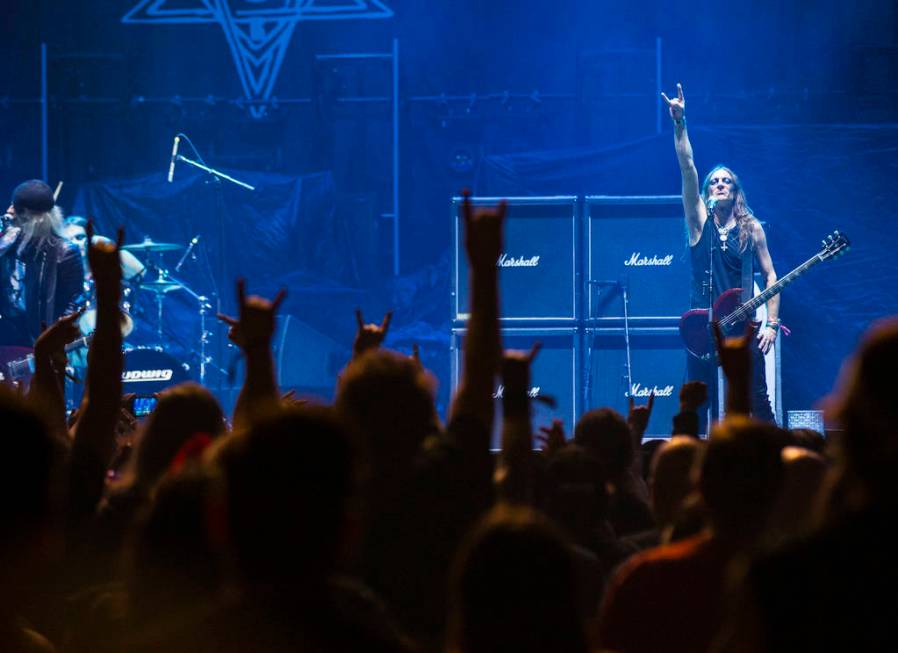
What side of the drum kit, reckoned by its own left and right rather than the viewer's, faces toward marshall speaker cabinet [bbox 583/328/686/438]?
left

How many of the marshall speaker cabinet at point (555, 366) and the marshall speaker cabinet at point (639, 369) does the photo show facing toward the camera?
2

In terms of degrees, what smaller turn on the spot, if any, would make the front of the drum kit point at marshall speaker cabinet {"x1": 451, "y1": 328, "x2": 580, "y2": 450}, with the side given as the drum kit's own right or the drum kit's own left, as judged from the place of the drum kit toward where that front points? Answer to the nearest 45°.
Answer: approximately 45° to the drum kit's own left

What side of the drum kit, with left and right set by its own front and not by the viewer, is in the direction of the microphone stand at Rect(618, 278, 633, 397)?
left

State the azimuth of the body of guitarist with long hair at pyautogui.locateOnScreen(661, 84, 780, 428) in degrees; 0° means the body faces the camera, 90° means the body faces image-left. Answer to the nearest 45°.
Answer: approximately 0°

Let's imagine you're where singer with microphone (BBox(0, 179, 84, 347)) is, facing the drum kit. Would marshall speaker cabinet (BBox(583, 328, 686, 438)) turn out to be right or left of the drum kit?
right

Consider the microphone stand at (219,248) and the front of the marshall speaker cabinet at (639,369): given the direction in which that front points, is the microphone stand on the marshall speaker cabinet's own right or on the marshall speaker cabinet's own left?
on the marshall speaker cabinet's own right
